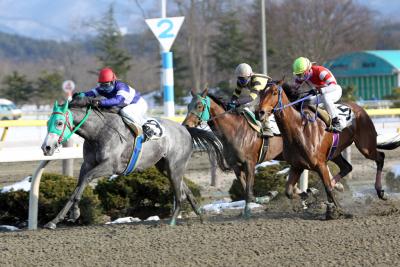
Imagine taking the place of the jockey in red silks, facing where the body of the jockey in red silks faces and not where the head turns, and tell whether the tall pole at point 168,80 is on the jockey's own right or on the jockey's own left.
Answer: on the jockey's own right

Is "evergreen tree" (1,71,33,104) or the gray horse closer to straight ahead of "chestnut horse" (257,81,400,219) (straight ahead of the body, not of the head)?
the gray horse

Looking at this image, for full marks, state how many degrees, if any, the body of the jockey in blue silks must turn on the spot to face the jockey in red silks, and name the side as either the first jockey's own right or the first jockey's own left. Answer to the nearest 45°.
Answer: approximately 135° to the first jockey's own left

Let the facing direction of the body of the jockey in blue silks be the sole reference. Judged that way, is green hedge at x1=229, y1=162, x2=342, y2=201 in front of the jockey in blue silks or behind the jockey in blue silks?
behind

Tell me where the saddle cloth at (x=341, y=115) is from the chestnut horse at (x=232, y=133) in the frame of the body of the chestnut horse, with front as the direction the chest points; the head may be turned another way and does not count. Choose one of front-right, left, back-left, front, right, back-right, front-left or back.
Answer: back-left

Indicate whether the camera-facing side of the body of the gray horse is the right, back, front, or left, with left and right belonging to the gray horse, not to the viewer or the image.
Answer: left

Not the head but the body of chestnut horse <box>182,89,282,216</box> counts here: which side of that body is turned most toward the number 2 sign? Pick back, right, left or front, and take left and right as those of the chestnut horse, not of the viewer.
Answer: right

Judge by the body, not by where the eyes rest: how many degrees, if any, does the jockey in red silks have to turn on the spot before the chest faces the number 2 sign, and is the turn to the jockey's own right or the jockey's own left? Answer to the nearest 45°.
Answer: approximately 90° to the jockey's own right

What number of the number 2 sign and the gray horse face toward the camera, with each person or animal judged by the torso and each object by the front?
1

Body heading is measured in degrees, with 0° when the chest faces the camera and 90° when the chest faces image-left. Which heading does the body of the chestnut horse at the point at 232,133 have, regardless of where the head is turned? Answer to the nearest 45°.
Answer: approximately 45°

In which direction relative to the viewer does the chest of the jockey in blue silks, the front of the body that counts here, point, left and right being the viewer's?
facing the viewer and to the left of the viewer
